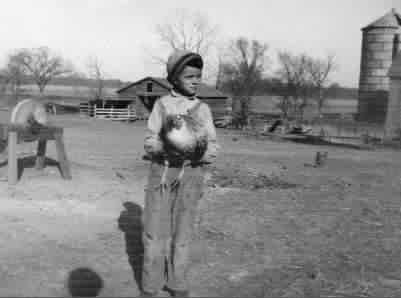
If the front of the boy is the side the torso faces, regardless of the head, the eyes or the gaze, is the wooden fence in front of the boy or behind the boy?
behind

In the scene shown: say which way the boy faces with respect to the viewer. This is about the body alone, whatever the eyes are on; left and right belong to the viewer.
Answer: facing the viewer

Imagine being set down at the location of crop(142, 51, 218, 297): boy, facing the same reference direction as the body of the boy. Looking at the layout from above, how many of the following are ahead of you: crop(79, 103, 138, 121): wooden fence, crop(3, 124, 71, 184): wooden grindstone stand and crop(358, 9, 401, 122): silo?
0

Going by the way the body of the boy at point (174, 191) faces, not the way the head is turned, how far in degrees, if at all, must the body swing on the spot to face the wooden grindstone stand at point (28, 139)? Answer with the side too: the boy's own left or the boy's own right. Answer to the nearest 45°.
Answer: approximately 135° to the boy's own right

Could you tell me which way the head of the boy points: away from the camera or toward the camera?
toward the camera

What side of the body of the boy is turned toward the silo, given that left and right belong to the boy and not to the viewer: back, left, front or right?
back

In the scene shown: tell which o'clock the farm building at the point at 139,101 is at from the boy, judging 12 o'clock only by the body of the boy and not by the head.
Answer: The farm building is roughly at 6 o'clock from the boy.
